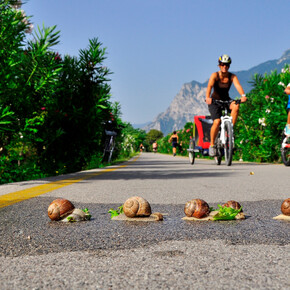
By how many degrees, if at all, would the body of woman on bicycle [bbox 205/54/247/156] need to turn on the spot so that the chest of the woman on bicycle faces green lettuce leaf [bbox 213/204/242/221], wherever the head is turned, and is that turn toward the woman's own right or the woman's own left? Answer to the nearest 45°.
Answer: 0° — they already face it

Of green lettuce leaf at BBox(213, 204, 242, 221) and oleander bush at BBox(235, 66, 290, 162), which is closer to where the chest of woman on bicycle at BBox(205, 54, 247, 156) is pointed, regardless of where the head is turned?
the green lettuce leaf

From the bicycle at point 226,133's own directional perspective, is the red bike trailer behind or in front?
behind

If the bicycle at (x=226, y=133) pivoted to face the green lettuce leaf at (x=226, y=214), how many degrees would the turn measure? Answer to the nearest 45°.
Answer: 0° — it already faces it

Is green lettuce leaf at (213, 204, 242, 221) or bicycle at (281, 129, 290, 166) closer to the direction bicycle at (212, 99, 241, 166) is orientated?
the green lettuce leaf

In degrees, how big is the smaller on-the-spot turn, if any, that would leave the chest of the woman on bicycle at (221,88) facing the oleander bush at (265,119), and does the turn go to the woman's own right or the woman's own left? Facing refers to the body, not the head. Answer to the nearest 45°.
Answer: approximately 135° to the woman's own left

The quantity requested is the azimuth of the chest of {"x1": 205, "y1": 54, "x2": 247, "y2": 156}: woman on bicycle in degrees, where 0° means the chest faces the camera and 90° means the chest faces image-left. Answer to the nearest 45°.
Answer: approximately 0°

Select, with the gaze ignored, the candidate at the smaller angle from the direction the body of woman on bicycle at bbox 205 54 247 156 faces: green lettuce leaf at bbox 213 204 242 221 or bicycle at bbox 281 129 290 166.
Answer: the green lettuce leaf

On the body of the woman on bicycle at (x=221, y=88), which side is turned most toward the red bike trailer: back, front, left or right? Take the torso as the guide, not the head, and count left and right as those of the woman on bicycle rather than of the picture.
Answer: back
